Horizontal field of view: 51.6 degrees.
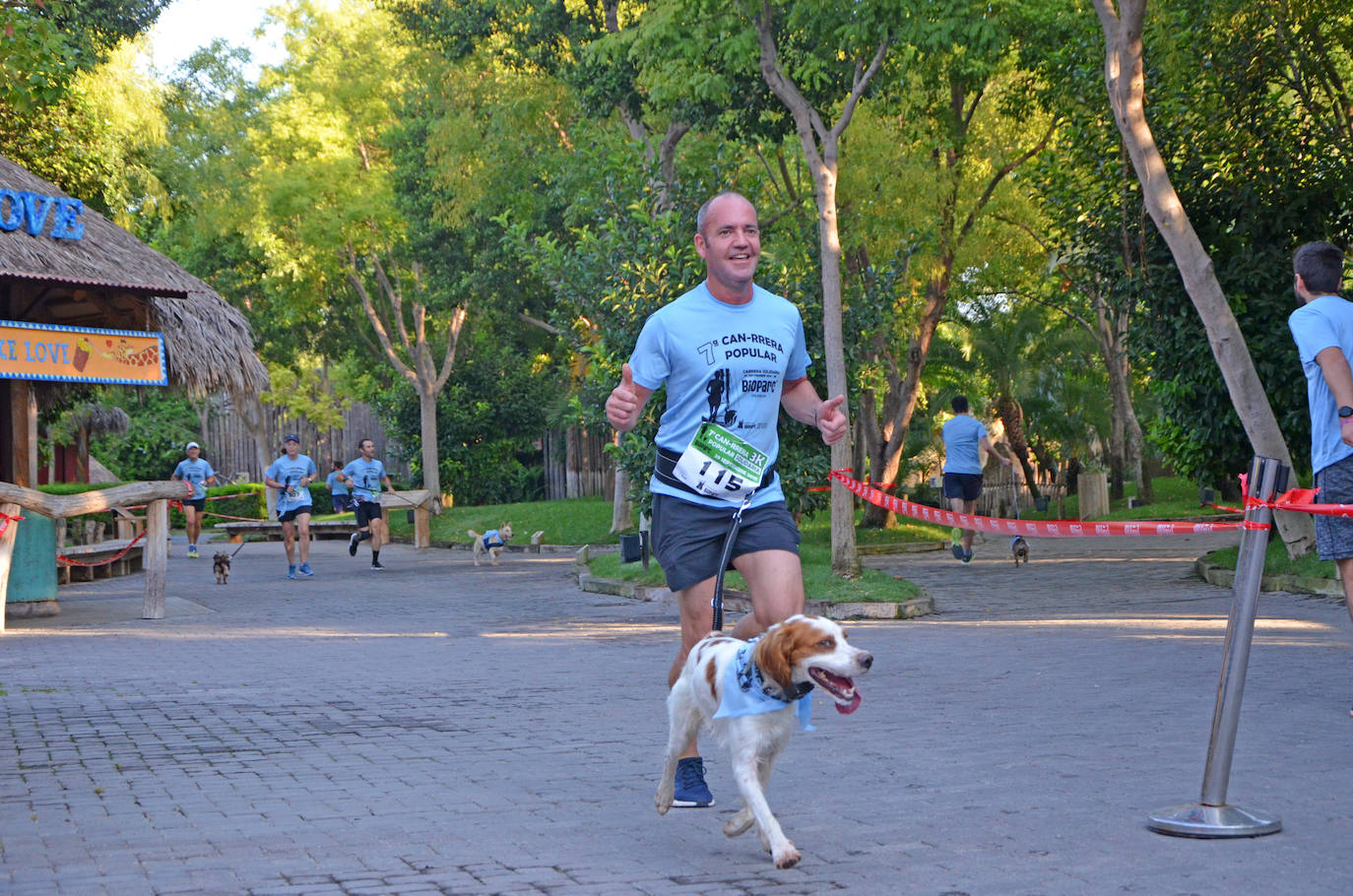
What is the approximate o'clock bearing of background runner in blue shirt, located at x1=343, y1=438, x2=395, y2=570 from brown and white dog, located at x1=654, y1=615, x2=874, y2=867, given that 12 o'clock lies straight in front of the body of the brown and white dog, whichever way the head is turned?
The background runner in blue shirt is roughly at 7 o'clock from the brown and white dog.

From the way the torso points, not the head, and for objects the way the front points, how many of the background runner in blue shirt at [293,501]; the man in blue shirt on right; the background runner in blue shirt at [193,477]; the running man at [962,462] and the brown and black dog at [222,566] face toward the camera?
3

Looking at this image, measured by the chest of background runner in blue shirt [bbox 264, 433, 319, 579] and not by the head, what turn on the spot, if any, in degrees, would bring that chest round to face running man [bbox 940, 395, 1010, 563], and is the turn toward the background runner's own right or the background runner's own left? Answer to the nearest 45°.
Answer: approximately 45° to the background runner's own left

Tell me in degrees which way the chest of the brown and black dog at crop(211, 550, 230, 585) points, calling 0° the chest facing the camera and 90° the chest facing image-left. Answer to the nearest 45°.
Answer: approximately 0°

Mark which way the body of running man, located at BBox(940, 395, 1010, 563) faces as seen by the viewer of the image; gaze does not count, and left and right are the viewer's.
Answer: facing away from the viewer

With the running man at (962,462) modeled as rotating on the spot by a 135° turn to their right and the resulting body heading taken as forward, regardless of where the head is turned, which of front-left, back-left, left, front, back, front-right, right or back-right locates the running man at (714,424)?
front-right

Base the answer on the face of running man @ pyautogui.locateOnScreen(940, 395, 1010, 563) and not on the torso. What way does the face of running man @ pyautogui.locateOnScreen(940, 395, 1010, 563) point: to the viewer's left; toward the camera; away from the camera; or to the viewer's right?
away from the camera

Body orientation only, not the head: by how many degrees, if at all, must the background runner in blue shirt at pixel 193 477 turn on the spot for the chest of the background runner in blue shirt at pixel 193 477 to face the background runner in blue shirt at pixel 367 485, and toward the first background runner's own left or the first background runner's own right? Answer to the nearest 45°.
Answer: approximately 45° to the first background runner's own left
